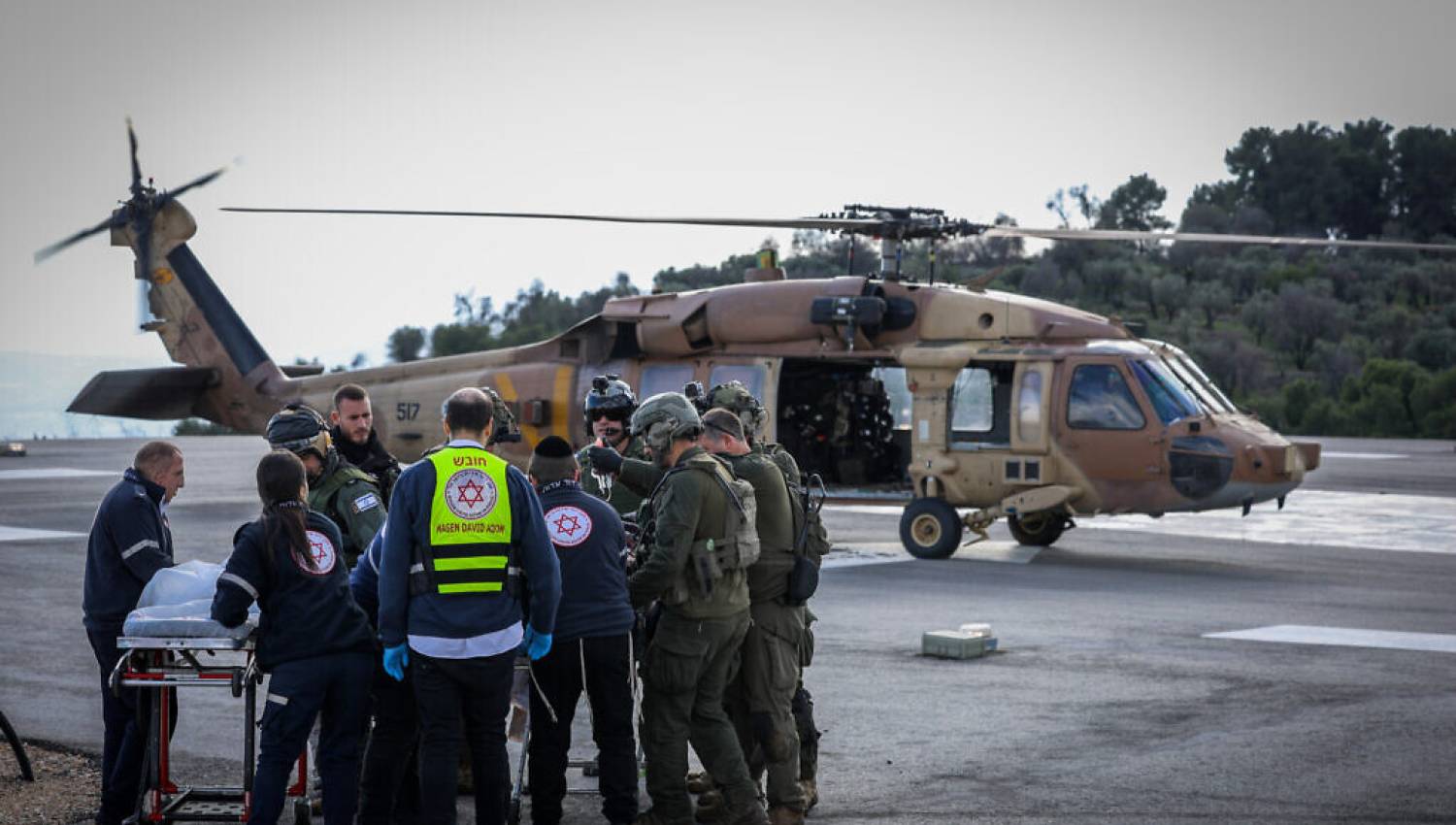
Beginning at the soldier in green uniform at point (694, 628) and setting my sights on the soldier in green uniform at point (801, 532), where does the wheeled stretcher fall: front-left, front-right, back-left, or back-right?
back-left

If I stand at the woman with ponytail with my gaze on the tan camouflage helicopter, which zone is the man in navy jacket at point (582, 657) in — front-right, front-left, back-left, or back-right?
front-right

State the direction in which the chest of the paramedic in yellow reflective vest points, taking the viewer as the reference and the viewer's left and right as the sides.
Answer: facing away from the viewer

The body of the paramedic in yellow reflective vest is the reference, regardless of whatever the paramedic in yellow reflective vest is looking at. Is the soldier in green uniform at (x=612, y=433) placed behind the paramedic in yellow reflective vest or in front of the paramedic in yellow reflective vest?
in front

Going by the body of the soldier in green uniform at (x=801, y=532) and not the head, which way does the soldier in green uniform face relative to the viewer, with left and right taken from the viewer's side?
facing to the left of the viewer

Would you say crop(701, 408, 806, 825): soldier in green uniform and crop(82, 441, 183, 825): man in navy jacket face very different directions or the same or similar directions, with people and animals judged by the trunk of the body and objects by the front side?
very different directions

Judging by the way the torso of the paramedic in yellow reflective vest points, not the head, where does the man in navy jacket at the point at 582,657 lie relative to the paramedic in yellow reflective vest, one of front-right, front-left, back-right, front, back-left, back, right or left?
front-right

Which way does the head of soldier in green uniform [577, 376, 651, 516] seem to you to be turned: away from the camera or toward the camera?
toward the camera

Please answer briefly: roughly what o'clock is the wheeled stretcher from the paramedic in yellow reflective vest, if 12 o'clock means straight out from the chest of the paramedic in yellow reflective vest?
The wheeled stretcher is roughly at 10 o'clock from the paramedic in yellow reflective vest.

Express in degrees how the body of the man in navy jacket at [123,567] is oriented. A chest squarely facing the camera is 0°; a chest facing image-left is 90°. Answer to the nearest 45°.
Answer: approximately 270°

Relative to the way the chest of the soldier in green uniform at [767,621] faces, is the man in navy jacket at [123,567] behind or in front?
in front
